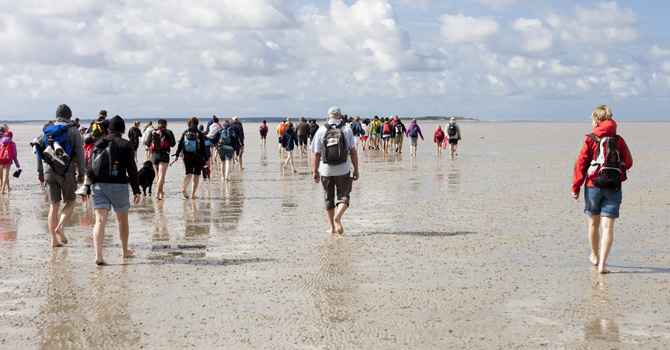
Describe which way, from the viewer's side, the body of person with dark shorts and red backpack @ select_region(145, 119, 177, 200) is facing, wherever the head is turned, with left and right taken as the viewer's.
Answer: facing away from the viewer

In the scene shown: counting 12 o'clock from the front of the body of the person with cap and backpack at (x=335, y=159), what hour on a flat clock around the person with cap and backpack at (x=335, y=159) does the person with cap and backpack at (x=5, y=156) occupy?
the person with cap and backpack at (x=5, y=156) is roughly at 10 o'clock from the person with cap and backpack at (x=335, y=159).

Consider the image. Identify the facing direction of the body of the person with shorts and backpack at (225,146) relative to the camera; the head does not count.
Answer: away from the camera

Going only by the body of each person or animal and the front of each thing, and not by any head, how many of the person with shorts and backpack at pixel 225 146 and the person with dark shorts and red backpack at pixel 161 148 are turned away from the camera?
2

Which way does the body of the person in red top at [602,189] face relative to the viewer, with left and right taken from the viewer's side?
facing away from the viewer

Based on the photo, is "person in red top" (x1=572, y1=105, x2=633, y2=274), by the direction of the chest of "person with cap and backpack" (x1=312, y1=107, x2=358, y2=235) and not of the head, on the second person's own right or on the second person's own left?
on the second person's own right

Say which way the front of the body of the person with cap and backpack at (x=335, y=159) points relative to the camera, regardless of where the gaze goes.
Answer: away from the camera

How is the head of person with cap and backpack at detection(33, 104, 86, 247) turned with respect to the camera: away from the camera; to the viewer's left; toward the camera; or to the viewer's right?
away from the camera

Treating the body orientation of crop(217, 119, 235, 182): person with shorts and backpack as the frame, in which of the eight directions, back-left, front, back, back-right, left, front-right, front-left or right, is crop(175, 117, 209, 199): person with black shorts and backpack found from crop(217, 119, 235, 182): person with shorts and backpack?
back

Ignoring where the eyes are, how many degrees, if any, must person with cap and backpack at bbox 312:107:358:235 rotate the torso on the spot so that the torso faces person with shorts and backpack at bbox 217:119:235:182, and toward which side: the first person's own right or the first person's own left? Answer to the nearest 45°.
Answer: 0° — they already face them
